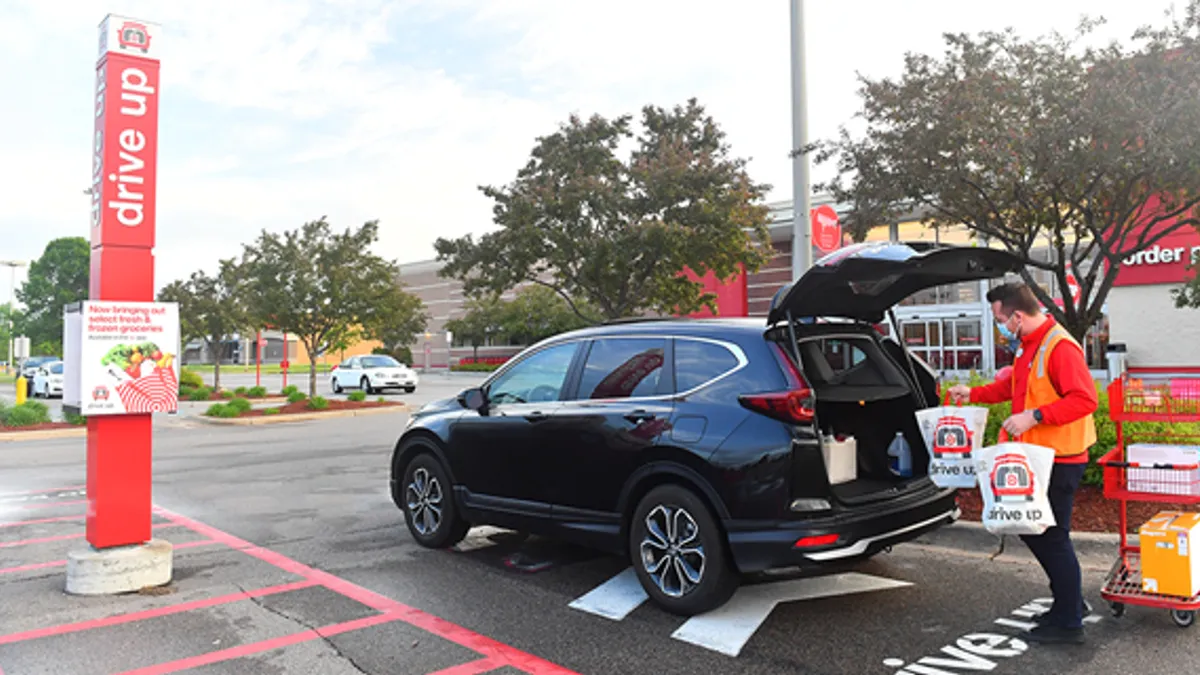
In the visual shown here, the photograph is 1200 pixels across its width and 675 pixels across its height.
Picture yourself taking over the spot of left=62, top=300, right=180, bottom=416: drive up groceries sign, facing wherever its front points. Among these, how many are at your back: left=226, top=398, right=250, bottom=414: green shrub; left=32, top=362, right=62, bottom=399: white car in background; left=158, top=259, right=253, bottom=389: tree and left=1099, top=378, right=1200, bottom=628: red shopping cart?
3

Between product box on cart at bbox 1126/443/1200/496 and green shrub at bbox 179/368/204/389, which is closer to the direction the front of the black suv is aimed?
the green shrub

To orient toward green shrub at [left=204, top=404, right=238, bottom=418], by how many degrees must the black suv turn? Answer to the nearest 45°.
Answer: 0° — it already faces it

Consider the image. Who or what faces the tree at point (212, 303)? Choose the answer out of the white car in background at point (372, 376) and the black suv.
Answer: the black suv

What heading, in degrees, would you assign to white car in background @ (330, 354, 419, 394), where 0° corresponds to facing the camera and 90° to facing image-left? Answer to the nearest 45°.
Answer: approximately 315°

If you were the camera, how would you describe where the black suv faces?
facing away from the viewer and to the left of the viewer

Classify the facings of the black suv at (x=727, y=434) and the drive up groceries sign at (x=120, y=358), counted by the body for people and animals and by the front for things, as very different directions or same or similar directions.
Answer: very different directions

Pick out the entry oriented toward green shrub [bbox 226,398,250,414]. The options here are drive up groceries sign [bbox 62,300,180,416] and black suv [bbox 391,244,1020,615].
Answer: the black suv

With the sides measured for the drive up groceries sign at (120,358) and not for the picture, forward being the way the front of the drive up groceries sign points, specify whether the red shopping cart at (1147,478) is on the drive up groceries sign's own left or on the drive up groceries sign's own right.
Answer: on the drive up groceries sign's own left

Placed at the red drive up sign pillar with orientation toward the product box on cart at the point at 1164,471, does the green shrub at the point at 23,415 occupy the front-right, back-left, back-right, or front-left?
back-left

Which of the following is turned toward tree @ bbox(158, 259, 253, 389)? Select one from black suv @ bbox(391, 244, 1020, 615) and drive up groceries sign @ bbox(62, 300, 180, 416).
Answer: the black suv

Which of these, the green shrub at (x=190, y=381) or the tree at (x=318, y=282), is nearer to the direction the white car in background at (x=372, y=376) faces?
the tree

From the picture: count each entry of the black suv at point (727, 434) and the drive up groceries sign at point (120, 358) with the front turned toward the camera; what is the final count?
1

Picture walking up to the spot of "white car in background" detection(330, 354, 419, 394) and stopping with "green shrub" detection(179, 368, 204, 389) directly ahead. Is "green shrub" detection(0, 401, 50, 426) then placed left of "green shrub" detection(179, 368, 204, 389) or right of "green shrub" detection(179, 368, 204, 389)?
left

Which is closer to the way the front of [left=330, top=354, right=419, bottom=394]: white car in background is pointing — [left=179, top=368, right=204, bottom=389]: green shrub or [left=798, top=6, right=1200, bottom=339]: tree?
the tree
